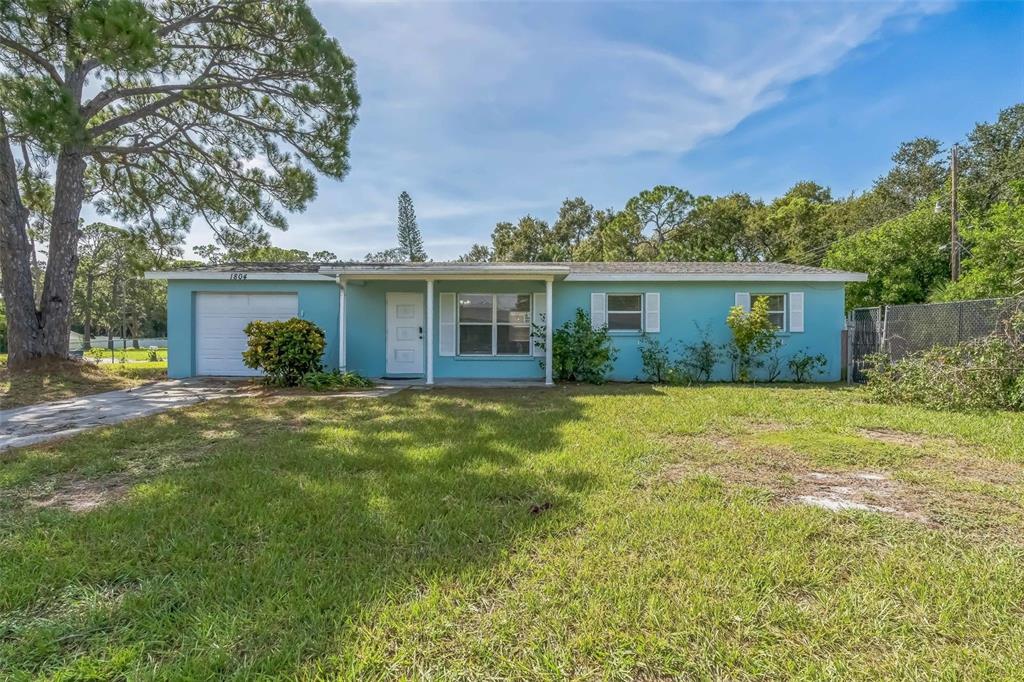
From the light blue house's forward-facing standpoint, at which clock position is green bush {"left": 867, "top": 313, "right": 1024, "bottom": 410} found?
The green bush is roughly at 10 o'clock from the light blue house.

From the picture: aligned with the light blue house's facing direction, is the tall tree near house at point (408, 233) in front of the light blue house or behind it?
behind

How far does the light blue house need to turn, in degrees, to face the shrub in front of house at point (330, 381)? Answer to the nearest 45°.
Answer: approximately 45° to its right

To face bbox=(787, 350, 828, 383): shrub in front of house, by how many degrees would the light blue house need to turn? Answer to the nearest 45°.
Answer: approximately 90° to its left

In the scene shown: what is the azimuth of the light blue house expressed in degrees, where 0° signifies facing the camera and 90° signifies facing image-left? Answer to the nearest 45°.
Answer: approximately 0°

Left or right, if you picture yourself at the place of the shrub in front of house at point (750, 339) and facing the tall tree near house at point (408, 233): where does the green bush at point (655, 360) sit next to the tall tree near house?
left
